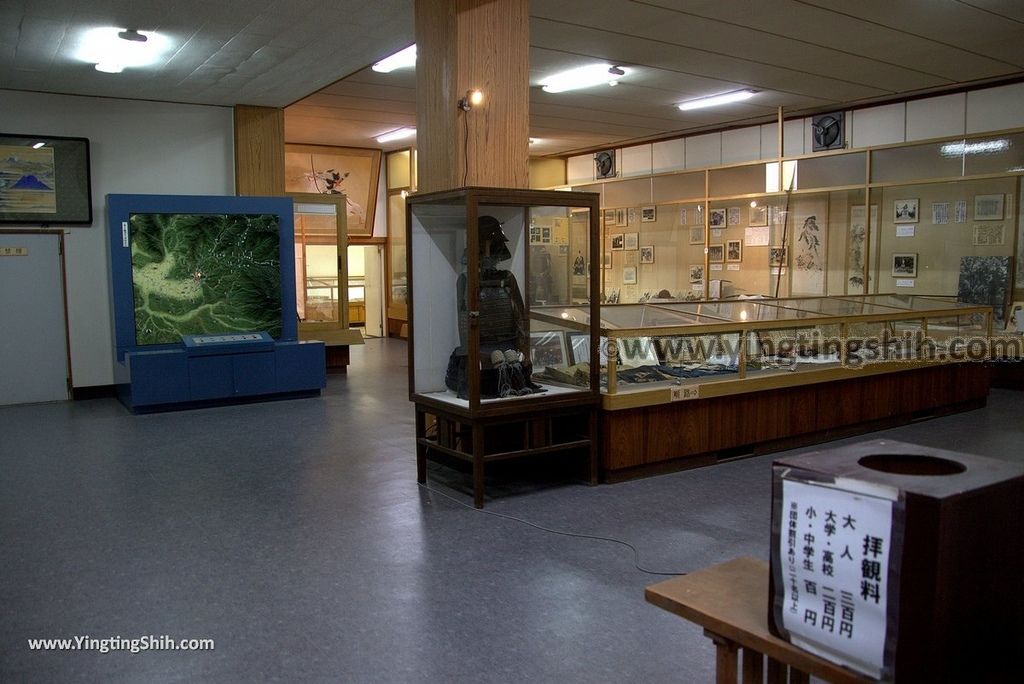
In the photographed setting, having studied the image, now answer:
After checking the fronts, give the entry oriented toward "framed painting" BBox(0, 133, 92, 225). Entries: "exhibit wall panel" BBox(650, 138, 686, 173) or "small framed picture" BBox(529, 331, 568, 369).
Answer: the exhibit wall panel

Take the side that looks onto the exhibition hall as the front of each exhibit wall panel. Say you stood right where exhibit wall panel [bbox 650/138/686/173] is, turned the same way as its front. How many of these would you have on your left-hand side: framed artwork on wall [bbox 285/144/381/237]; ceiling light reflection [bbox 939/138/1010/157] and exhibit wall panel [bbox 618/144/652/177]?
1

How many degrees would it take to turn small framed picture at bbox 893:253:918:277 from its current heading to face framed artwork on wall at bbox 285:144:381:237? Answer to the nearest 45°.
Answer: approximately 90° to its right

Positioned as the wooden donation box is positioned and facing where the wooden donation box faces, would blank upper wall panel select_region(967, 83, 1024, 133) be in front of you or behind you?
behind

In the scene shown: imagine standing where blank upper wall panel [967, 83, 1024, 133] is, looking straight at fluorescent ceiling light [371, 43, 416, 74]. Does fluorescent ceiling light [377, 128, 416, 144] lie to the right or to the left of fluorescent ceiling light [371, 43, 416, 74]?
right

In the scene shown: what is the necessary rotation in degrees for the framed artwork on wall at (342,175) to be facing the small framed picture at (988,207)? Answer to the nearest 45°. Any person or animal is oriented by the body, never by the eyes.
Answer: approximately 45° to its left

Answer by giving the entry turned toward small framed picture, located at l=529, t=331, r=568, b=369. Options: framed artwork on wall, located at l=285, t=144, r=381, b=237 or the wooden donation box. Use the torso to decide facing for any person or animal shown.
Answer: the framed artwork on wall

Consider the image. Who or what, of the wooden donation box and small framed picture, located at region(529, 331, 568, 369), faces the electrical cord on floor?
the small framed picture

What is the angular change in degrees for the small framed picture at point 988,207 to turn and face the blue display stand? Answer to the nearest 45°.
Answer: approximately 45° to its right

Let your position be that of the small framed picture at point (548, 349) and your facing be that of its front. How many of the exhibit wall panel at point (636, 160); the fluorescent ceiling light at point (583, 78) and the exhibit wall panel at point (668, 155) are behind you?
3

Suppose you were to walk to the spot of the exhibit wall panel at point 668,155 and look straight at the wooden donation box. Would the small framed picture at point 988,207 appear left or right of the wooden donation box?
left

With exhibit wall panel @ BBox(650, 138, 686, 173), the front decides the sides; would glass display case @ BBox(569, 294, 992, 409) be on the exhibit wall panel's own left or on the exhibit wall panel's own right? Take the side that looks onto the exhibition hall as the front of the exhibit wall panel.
on the exhibit wall panel's own left
